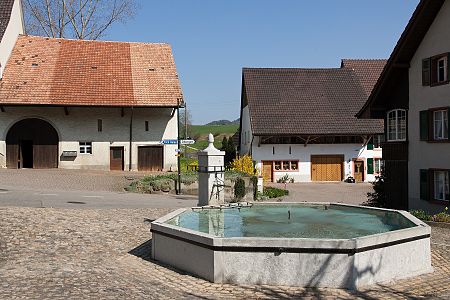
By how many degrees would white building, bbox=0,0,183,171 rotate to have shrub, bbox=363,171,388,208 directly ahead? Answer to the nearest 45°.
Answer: approximately 45° to its left

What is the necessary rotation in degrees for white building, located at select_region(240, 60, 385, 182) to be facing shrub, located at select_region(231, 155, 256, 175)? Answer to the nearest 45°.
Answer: approximately 45° to its right

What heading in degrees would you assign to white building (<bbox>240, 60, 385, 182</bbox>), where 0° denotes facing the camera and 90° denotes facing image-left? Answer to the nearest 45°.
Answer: approximately 0°

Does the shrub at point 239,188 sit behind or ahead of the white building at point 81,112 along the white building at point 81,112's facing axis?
ahead

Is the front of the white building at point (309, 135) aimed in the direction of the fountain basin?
yes

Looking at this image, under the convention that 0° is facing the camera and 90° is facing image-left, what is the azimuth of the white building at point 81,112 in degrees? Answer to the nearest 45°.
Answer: approximately 0°

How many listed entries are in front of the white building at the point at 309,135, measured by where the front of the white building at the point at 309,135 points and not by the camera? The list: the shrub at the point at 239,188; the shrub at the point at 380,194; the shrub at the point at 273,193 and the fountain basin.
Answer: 4

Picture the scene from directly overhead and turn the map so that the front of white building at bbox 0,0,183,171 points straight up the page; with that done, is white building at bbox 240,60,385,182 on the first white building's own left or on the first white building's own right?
on the first white building's own left

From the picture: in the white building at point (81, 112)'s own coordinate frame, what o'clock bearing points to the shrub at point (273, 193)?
The shrub is roughly at 10 o'clock from the white building.

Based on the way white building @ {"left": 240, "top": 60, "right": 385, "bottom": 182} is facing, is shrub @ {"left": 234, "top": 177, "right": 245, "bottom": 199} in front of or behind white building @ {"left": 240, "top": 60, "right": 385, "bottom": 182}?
in front

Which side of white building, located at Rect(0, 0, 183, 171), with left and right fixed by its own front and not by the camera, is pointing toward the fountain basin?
front

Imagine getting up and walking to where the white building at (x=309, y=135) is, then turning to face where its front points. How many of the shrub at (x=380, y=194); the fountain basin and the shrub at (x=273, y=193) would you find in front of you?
3

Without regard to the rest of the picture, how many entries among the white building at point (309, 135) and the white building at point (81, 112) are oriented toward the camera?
2
